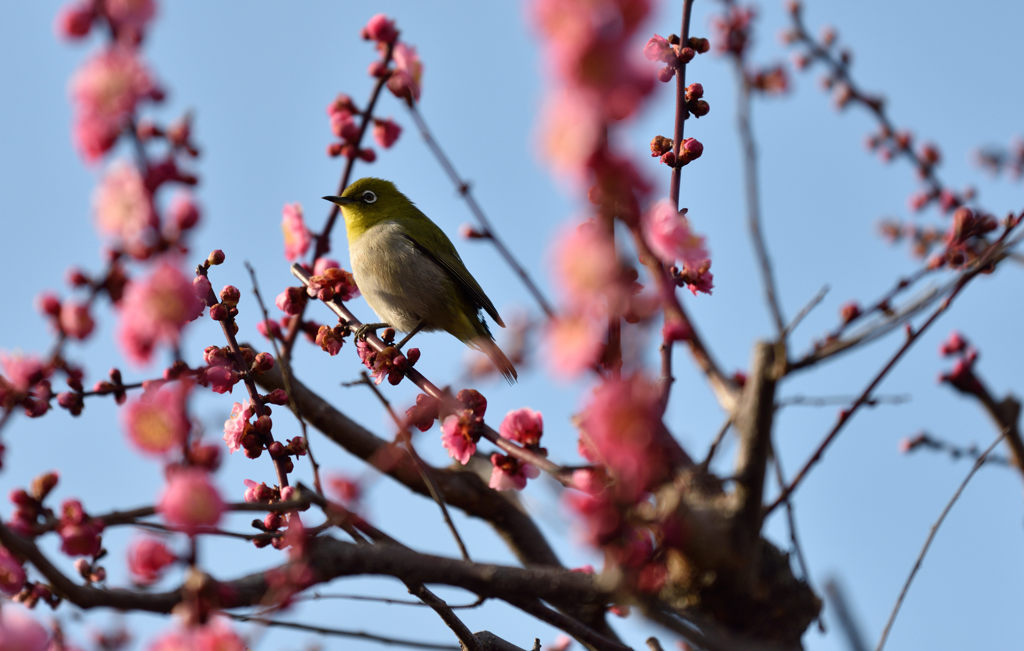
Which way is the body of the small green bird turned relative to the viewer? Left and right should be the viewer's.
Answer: facing to the left of the viewer

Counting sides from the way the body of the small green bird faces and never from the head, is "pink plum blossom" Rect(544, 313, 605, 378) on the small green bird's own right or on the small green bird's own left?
on the small green bird's own left

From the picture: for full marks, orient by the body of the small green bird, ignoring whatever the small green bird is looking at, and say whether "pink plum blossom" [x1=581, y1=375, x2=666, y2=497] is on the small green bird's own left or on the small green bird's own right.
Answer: on the small green bird's own left
